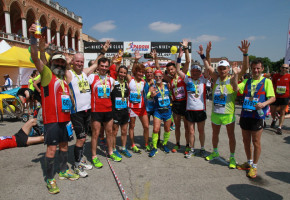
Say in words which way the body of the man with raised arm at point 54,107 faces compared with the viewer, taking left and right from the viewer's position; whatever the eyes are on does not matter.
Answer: facing the viewer and to the right of the viewer

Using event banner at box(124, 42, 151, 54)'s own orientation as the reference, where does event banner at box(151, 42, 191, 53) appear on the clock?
event banner at box(151, 42, 191, 53) is roughly at 9 o'clock from event banner at box(124, 42, 151, 54).

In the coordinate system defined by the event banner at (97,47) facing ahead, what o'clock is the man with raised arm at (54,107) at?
The man with raised arm is roughly at 12 o'clock from the event banner.

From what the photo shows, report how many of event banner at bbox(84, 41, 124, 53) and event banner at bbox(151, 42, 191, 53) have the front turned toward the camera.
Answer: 2

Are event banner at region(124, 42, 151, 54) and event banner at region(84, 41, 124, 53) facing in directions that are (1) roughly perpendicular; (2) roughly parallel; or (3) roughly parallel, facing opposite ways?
roughly parallel

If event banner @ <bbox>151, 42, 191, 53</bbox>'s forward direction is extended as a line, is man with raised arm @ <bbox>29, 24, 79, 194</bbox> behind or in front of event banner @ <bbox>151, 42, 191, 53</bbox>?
in front

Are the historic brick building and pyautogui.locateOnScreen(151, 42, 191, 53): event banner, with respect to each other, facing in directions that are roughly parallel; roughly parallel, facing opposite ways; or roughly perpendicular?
roughly perpendicular

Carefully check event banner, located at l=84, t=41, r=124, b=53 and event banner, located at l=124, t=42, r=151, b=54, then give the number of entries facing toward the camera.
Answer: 2

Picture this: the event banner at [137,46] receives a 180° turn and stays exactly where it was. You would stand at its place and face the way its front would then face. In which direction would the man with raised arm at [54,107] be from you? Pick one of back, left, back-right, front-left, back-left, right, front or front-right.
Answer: back

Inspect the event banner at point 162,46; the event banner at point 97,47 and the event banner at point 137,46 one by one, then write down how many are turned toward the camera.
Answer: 3

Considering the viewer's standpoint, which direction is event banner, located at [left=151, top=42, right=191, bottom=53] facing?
facing the viewer

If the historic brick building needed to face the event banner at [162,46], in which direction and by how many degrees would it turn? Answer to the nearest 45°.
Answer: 0° — it already faces it

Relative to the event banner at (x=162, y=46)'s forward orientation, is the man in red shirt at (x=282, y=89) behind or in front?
in front

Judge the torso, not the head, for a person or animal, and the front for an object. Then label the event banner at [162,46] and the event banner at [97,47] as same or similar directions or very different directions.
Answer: same or similar directions

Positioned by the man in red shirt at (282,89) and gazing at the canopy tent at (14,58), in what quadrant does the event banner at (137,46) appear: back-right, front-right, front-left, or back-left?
front-right

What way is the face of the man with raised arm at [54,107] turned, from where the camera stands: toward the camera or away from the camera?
toward the camera

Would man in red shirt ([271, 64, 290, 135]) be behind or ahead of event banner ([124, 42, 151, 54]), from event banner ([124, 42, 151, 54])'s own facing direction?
ahead
